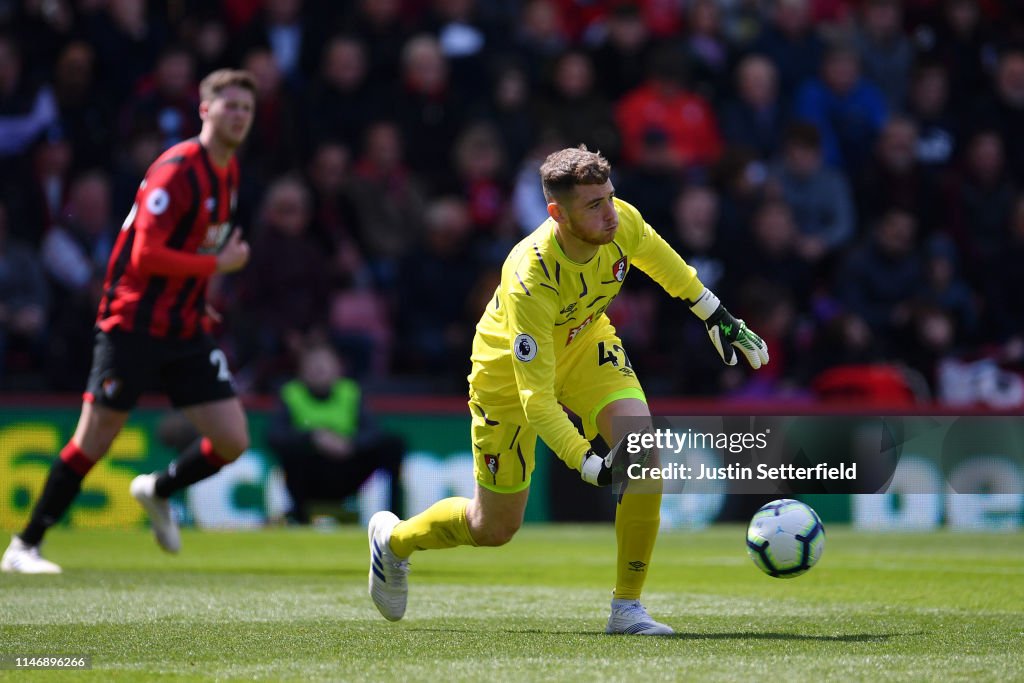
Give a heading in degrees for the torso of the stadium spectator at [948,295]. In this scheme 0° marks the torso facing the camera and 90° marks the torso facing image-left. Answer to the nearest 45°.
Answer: approximately 0°

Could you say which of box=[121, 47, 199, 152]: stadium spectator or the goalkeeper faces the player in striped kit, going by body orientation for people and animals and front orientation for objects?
the stadium spectator

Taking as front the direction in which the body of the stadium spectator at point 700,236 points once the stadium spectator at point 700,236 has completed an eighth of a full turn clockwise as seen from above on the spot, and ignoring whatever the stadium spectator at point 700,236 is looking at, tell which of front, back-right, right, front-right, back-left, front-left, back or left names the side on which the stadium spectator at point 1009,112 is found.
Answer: back

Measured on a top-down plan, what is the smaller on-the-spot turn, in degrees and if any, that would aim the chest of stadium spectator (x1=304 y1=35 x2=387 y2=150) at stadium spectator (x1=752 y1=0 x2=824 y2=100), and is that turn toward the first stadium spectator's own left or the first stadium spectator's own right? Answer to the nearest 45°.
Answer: approximately 90° to the first stadium spectator's own left

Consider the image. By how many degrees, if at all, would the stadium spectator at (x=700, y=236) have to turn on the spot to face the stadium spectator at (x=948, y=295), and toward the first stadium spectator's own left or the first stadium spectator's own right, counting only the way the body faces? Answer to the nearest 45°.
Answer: approximately 90° to the first stadium spectator's own left

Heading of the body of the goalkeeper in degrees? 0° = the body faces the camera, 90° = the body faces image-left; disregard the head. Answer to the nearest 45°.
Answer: approximately 315°

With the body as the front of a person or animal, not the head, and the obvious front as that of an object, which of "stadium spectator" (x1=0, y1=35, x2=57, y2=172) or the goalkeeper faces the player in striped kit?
the stadium spectator

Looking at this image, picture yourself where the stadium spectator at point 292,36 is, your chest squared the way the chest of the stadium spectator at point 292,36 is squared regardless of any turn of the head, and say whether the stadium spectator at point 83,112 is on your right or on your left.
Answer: on your right

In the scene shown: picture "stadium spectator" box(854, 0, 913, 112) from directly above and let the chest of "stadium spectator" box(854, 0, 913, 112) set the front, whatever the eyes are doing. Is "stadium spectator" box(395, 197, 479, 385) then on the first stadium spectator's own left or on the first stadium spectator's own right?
on the first stadium spectator's own right

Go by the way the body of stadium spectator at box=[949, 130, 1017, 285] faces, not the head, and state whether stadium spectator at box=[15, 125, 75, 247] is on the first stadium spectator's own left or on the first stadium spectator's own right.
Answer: on the first stadium spectator's own right

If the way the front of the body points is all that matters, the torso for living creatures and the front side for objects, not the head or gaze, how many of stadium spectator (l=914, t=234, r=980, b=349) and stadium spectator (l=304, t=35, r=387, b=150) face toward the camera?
2
